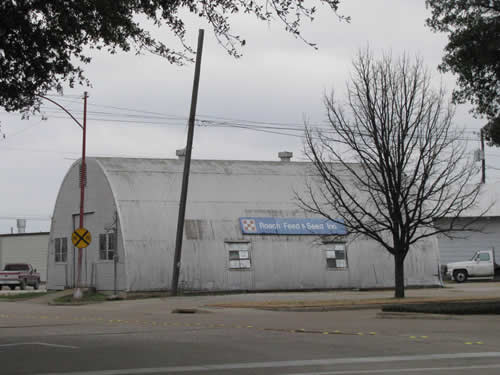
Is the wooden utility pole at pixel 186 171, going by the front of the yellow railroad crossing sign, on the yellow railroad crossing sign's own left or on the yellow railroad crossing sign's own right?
on the yellow railroad crossing sign's own left

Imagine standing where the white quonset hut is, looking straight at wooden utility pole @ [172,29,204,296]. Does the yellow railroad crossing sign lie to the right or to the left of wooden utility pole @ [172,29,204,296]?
right

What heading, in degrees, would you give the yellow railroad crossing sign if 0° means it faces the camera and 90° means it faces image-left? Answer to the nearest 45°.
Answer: approximately 0°

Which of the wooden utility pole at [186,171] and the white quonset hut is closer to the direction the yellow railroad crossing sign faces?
the wooden utility pole
